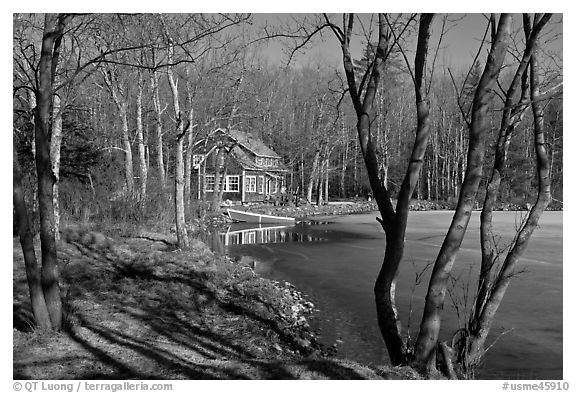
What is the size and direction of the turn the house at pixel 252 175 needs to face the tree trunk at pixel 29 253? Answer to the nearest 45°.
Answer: approximately 45° to its right

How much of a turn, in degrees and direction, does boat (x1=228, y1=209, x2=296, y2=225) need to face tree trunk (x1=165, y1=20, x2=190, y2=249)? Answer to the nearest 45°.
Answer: approximately 90° to its left

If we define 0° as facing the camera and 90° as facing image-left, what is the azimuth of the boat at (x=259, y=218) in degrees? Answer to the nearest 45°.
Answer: approximately 90°

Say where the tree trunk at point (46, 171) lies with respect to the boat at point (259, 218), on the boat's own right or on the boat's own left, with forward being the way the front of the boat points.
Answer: on the boat's own left

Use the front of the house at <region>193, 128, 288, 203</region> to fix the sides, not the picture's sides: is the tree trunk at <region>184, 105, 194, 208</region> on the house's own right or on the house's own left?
on the house's own right

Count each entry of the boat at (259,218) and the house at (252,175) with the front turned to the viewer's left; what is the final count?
1

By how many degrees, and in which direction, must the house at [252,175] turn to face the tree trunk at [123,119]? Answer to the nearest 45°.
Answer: approximately 45° to its right

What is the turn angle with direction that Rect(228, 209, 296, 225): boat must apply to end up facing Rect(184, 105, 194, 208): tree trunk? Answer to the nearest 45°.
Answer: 0° — it already faces it

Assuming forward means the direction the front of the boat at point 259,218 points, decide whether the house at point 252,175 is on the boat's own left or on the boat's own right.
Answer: on the boat's own right
